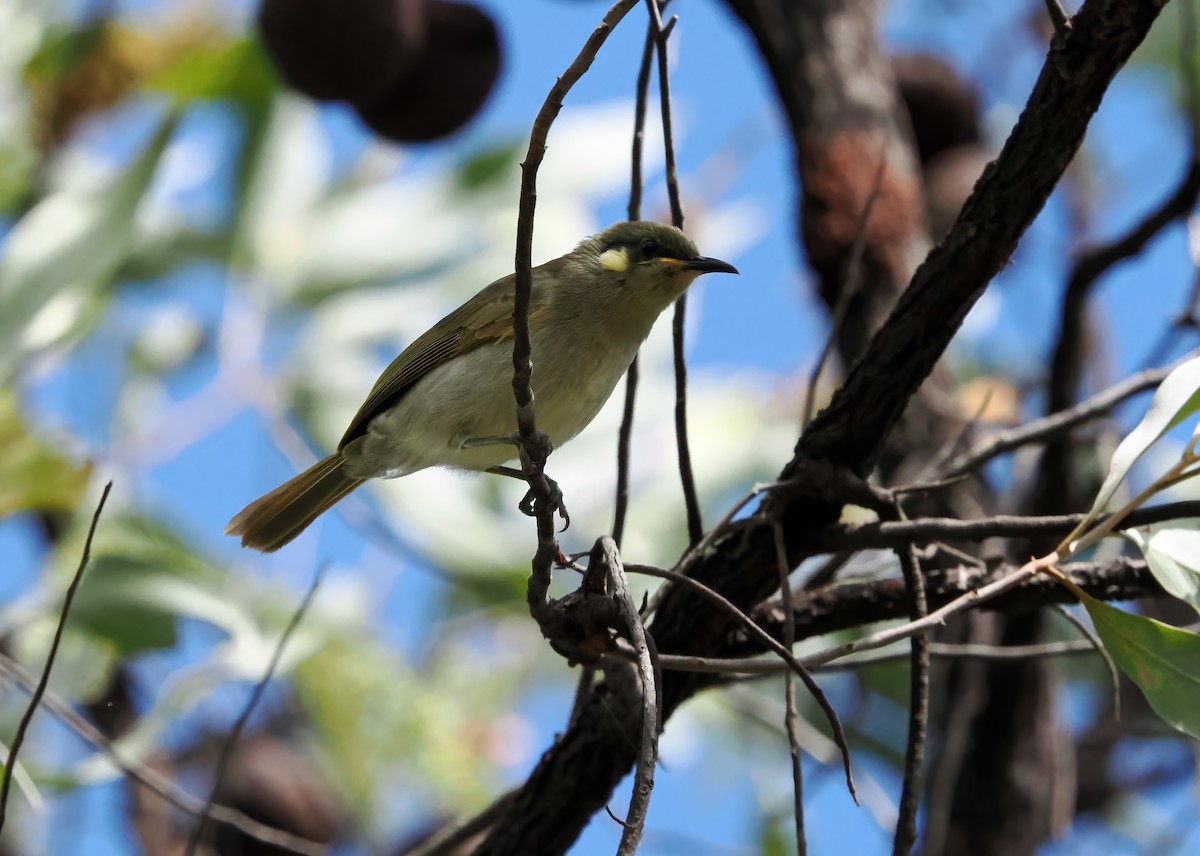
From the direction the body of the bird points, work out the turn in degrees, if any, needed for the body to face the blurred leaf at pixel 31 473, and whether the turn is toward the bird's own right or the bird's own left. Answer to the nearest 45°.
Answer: approximately 135° to the bird's own left

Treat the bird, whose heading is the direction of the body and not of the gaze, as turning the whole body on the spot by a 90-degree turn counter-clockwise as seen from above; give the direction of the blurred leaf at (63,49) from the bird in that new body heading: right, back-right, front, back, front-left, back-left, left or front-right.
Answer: front-left

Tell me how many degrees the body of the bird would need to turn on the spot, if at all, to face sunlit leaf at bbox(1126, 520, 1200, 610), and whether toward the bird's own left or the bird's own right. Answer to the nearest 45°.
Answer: approximately 45° to the bird's own right

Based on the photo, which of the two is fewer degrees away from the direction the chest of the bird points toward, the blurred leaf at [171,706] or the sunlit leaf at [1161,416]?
the sunlit leaf

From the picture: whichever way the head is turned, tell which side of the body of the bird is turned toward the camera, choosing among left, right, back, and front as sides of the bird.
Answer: right
